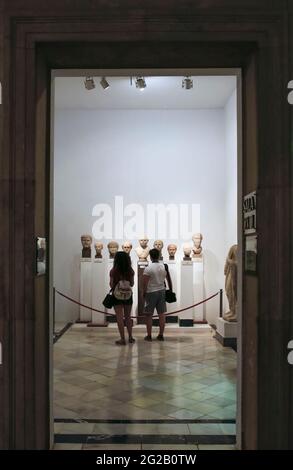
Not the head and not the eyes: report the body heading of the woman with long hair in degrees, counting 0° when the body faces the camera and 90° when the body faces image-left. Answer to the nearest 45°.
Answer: approximately 180°

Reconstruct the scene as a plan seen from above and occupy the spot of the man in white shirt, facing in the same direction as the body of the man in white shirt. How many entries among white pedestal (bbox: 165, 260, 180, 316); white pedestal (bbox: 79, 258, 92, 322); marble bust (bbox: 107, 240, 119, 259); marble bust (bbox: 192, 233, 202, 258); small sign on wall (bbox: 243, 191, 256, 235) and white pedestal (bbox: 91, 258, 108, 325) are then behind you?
1

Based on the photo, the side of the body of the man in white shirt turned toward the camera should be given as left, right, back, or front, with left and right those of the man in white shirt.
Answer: back

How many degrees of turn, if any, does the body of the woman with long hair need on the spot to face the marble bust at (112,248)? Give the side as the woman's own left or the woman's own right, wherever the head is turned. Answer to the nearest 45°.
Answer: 0° — they already face it

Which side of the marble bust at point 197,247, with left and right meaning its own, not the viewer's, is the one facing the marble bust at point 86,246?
right

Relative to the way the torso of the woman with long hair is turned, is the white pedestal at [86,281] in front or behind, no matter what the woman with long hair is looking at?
in front

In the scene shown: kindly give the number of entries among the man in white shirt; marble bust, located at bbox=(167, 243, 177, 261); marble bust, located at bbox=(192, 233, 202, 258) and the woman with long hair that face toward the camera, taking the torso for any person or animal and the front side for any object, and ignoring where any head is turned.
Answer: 2

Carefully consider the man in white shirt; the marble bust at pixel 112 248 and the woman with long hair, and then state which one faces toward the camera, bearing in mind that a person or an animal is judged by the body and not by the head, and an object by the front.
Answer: the marble bust

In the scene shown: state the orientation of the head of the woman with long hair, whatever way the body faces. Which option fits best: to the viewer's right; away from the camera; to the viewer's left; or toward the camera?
away from the camera

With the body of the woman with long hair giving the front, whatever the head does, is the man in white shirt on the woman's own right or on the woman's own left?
on the woman's own right

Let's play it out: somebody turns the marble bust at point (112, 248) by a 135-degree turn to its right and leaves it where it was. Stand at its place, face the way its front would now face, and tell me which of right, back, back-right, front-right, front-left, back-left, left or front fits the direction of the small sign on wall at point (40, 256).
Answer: back-left

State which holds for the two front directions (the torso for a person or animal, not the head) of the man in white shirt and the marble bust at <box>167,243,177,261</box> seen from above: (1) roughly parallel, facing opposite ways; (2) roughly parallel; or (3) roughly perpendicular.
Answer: roughly parallel, facing opposite ways

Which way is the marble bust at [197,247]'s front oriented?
toward the camera

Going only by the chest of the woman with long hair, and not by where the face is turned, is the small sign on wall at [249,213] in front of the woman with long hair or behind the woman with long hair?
behind

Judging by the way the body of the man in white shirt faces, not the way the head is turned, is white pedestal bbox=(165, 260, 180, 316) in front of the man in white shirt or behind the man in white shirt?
in front

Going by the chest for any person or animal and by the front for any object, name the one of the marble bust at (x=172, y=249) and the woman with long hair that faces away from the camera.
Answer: the woman with long hair

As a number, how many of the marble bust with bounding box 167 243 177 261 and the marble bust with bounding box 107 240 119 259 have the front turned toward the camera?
2
